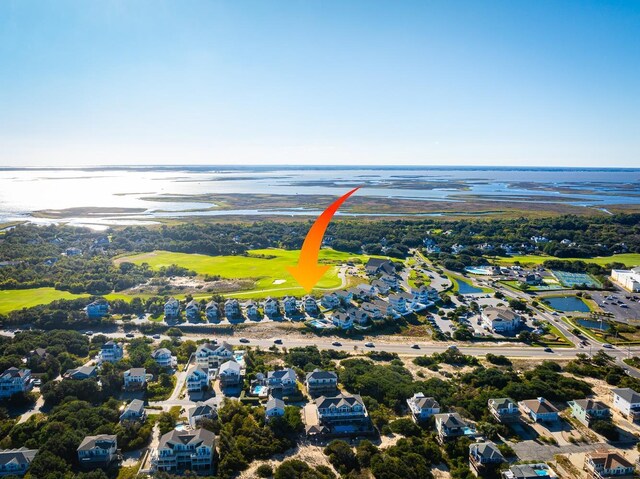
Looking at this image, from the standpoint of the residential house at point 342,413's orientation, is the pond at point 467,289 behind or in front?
behind

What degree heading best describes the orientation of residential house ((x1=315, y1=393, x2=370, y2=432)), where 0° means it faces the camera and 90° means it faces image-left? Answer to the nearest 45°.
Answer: approximately 0°

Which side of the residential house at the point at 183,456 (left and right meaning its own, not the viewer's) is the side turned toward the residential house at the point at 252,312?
back

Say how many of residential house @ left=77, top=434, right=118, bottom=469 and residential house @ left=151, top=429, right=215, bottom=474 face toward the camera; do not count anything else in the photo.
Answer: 2

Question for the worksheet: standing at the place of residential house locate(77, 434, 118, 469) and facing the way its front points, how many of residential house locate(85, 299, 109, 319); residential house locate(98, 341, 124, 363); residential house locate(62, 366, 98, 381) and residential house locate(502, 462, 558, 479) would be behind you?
3

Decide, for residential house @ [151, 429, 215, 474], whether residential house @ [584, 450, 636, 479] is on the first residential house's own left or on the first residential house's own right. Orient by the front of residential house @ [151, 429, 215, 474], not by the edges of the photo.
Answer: on the first residential house's own left

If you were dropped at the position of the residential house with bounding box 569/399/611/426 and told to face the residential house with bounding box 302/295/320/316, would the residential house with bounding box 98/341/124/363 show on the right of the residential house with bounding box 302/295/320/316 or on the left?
left

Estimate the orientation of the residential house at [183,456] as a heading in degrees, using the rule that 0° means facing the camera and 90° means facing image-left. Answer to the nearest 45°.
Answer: approximately 0°

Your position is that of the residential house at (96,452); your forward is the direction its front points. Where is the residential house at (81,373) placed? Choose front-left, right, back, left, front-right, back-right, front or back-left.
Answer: back

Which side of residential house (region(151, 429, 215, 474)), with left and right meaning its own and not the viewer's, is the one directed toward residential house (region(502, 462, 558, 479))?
left

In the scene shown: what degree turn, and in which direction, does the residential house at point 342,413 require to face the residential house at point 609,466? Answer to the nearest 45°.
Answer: approximately 90° to its left
